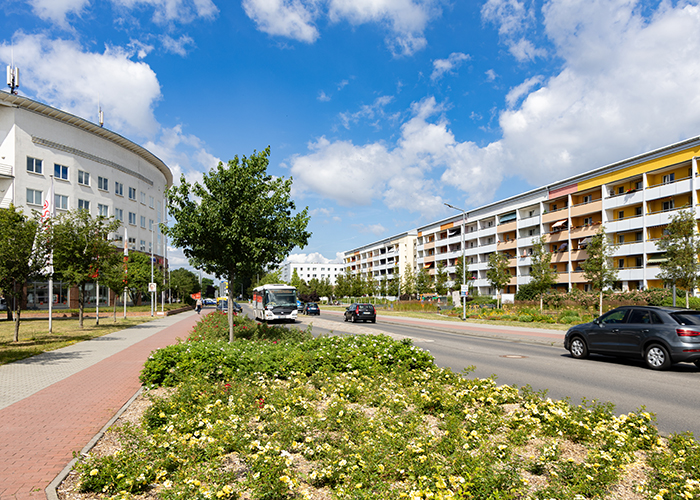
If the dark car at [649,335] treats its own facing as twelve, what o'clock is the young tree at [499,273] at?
The young tree is roughly at 1 o'clock from the dark car.

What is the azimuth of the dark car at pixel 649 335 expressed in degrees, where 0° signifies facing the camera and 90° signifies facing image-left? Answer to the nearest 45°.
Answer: approximately 135°

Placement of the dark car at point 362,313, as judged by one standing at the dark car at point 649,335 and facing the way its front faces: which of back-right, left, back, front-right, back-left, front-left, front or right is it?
front

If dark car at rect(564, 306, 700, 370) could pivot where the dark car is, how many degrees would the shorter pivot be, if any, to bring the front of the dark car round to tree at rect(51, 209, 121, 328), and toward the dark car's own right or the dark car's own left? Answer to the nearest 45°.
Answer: approximately 45° to the dark car's own left

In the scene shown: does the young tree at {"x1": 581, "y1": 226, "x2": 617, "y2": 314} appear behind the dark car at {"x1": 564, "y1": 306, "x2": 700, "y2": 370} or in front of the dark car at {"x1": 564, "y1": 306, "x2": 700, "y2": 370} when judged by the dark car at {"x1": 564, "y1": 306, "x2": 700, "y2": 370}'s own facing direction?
in front

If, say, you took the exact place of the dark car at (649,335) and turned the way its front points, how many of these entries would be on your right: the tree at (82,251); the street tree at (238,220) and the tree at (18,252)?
0

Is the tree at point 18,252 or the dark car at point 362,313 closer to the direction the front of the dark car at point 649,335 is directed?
the dark car

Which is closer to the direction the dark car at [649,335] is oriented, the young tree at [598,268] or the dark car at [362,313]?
the dark car

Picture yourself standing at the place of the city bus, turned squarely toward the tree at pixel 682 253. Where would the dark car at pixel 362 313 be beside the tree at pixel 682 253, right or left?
left

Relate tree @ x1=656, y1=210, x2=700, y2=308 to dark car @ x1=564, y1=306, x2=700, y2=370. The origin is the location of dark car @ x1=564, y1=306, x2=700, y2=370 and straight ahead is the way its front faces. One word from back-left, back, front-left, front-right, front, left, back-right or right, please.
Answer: front-right
